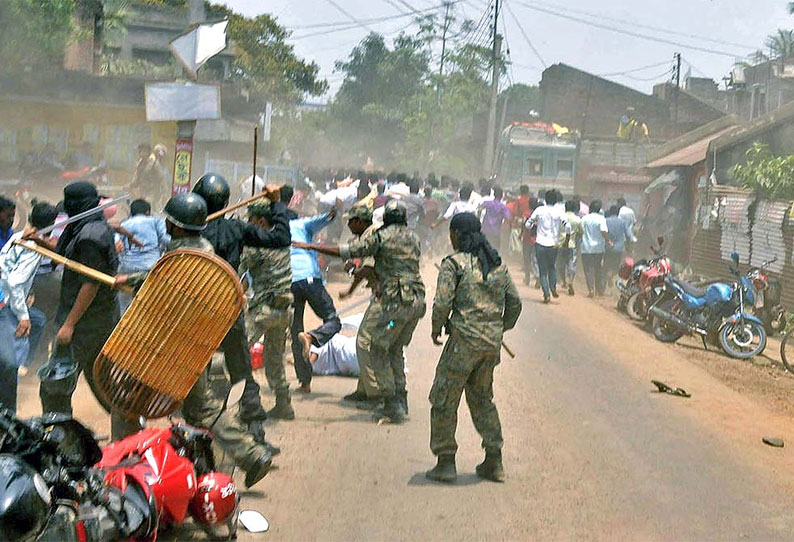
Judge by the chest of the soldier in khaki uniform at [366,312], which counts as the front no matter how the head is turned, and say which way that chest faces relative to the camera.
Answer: to the viewer's left

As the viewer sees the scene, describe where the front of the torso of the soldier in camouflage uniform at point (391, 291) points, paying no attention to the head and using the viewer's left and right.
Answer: facing away from the viewer and to the left of the viewer

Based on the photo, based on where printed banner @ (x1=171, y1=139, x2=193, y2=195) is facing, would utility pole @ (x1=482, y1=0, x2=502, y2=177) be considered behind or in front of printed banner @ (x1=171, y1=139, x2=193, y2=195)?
behind

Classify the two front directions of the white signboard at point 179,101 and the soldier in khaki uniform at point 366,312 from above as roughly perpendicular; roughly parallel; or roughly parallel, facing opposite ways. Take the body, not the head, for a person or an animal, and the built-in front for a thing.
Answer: roughly perpendicular

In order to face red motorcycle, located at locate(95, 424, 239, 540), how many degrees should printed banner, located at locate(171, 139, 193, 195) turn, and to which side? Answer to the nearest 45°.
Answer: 0° — it already faces it

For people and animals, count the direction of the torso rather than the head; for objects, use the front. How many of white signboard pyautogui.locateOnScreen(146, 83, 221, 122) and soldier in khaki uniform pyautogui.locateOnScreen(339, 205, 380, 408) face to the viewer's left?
1

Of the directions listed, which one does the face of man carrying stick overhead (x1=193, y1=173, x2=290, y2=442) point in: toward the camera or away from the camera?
away from the camera

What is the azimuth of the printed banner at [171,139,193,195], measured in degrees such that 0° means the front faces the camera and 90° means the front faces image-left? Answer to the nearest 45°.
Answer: approximately 0°

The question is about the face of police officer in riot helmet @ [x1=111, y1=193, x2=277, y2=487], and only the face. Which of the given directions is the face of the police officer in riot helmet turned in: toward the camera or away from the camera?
away from the camera

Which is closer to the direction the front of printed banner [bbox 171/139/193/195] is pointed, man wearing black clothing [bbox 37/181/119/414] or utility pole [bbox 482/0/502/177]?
the man wearing black clothing
